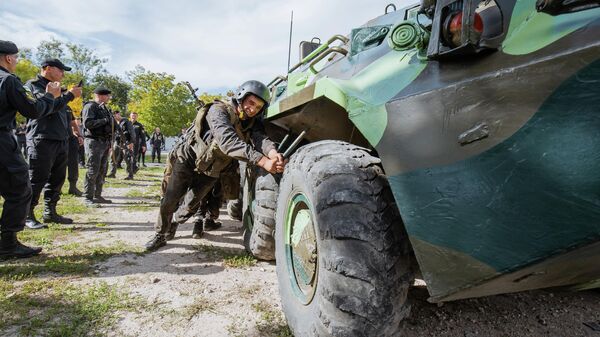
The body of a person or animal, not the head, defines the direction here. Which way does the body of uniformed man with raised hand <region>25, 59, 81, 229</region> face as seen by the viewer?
to the viewer's right

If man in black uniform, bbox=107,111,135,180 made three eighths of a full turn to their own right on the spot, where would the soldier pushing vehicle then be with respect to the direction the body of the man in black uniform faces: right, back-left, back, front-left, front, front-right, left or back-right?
back

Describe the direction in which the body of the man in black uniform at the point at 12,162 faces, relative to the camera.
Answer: to the viewer's right

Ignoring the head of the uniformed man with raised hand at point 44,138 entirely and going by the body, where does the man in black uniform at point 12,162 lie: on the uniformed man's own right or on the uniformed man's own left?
on the uniformed man's own right

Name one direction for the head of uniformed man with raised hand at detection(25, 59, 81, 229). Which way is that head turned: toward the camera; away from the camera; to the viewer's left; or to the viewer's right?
to the viewer's right

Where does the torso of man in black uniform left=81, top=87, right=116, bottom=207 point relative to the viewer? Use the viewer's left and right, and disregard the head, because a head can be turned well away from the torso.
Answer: facing to the right of the viewer

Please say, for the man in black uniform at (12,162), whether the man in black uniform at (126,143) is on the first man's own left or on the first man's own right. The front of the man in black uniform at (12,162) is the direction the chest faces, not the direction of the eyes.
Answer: on the first man's own left

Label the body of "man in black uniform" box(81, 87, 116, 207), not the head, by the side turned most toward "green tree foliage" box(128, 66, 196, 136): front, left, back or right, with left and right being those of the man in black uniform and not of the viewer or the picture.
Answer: left

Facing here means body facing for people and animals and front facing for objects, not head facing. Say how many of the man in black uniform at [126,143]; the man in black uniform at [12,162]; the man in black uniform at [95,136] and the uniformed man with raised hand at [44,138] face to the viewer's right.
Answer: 3
